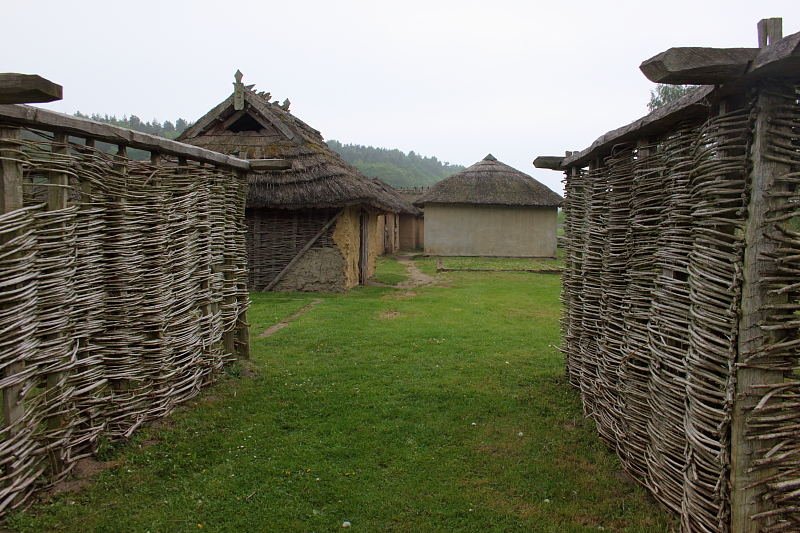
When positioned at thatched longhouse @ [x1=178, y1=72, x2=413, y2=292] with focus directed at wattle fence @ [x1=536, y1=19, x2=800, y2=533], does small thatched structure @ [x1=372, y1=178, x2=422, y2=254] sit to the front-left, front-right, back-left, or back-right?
back-left

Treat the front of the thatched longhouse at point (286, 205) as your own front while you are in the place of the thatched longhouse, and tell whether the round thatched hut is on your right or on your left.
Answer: on your left

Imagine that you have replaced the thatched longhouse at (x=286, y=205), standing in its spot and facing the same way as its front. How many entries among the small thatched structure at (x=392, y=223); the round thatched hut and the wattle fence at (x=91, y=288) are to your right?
1

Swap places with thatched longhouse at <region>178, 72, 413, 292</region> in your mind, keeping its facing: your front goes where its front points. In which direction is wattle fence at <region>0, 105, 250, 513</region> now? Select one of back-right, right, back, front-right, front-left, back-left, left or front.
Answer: right

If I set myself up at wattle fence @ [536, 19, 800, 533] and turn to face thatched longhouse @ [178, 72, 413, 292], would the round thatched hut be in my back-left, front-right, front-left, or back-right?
front-right

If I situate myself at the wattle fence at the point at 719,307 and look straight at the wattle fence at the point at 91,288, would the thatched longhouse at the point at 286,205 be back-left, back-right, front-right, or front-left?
front-right

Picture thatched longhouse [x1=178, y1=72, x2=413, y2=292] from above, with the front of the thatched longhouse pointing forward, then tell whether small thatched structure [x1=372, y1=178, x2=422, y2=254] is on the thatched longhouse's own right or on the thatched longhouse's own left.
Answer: on the thatched longhouse's own left
